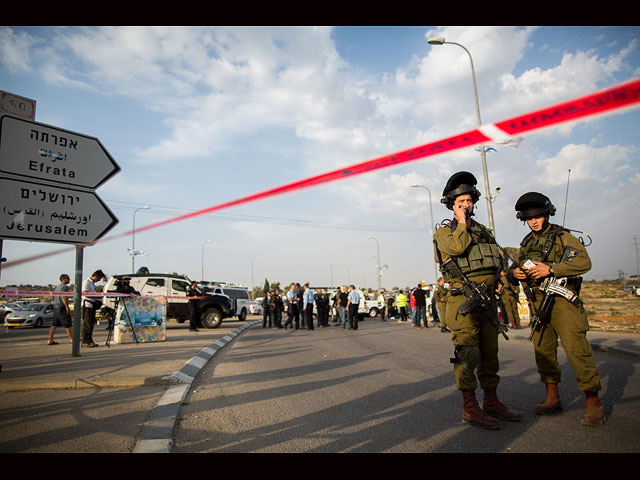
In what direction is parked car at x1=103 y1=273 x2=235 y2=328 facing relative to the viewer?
to the viewer's right

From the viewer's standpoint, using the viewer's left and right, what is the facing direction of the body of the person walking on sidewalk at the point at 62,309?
facing to the right of the viewer

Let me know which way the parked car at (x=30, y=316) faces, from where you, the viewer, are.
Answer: facing the viewer and to the left of the viewer

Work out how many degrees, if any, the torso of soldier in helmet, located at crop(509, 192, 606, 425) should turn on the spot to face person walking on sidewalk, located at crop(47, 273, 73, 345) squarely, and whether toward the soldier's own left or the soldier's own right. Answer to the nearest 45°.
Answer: approximately 45° to the soldier's own right

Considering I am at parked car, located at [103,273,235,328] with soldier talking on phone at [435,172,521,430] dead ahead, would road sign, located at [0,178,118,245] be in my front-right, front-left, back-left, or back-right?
front-right

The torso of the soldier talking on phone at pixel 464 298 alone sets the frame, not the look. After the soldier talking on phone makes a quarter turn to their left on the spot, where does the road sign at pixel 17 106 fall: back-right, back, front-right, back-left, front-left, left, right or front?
back-left

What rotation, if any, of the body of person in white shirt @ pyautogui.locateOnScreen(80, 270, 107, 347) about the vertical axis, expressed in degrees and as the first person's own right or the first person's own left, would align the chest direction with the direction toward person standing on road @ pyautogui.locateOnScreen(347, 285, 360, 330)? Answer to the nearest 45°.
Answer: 0° — they already face them

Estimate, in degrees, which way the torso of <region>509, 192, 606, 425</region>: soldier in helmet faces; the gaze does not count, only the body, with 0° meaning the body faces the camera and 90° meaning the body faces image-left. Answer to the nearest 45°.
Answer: approximately 45°

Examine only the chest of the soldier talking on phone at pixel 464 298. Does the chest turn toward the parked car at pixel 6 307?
no

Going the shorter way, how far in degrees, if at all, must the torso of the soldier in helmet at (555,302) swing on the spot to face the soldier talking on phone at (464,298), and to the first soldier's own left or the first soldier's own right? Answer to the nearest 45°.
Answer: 0° — they already face them
